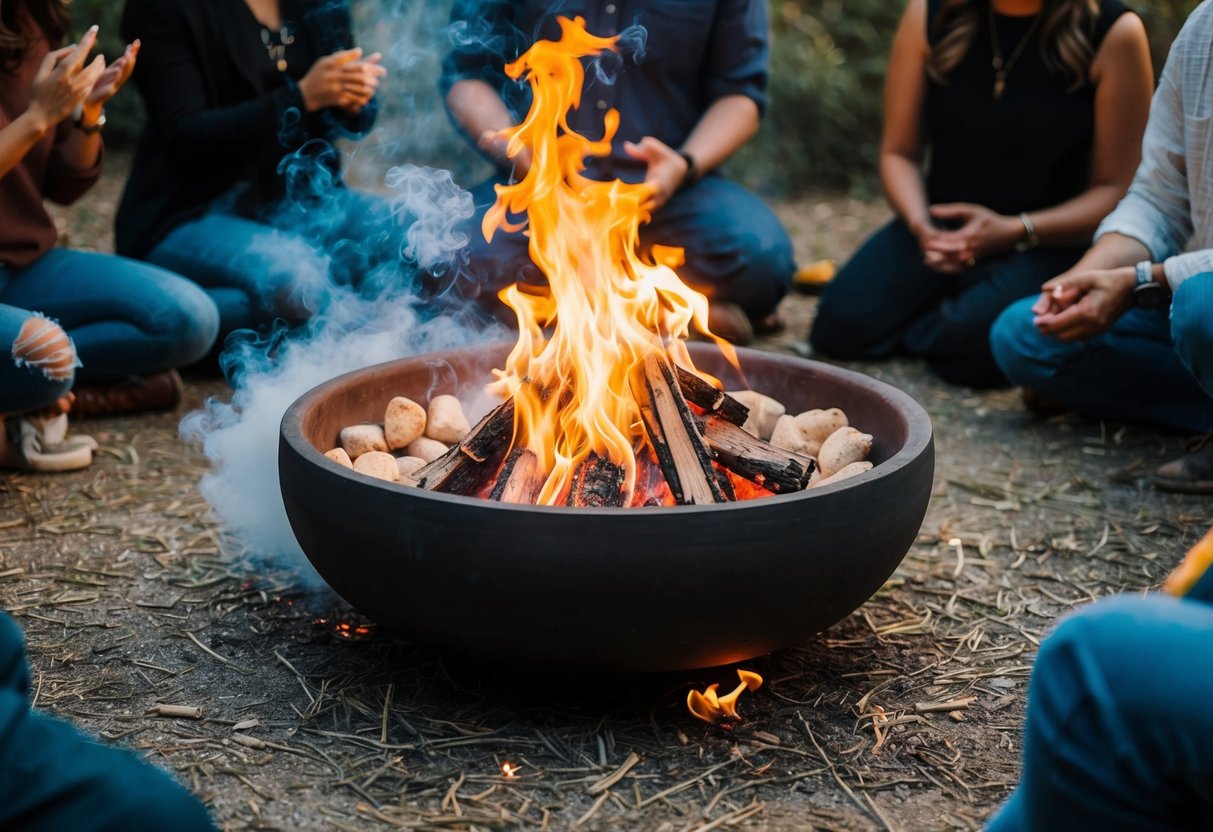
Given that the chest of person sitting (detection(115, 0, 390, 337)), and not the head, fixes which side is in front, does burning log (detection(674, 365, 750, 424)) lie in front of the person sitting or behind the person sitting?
in front

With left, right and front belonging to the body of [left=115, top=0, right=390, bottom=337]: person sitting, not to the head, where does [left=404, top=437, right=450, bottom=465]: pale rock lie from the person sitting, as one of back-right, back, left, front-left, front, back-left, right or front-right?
front-right

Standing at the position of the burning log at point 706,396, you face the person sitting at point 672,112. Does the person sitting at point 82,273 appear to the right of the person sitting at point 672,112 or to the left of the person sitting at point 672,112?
left

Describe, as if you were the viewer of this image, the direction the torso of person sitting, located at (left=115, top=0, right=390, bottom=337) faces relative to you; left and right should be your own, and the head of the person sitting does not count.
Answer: facing the viewer and to the right of the viewer

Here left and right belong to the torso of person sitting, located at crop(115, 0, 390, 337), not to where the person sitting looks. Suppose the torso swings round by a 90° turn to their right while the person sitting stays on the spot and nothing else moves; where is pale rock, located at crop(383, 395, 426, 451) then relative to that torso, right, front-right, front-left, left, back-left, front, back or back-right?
front-left

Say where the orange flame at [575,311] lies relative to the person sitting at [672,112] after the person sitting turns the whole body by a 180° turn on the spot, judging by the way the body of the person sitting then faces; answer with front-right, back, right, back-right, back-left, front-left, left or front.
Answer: back

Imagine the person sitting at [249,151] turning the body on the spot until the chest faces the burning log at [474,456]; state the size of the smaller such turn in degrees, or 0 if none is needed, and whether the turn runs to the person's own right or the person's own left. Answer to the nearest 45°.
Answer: approximately 45° to the person's own right

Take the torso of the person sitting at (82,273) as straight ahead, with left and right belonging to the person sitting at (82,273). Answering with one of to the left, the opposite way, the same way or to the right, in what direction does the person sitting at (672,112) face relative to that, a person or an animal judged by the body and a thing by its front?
to the right

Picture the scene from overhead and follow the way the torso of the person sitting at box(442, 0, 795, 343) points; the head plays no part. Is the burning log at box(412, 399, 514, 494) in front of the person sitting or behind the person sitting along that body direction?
in front

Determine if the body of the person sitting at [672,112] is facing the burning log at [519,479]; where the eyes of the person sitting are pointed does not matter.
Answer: yes

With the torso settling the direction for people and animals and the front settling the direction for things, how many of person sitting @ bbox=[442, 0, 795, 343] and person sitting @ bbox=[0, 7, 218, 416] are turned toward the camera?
1

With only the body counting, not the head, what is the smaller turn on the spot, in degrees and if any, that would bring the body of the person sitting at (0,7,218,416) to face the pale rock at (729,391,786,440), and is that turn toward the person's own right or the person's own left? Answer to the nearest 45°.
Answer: approximately 45° to the person's own right

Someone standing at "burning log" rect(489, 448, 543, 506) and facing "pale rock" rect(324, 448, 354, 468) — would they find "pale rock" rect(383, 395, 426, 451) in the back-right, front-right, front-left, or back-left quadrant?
front-right

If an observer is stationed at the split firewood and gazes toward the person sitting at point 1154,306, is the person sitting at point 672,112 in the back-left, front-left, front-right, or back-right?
front-left

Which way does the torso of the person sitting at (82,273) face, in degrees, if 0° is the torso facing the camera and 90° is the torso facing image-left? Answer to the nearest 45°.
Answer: approximately 270°

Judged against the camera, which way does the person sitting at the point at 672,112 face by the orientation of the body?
toward the camera

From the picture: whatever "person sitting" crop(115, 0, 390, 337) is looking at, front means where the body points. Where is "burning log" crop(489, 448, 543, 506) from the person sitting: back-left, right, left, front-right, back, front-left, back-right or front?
front-right

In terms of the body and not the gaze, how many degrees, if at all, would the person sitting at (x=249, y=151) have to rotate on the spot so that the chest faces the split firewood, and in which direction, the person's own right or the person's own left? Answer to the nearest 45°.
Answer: approximately 45° to the person's own right
